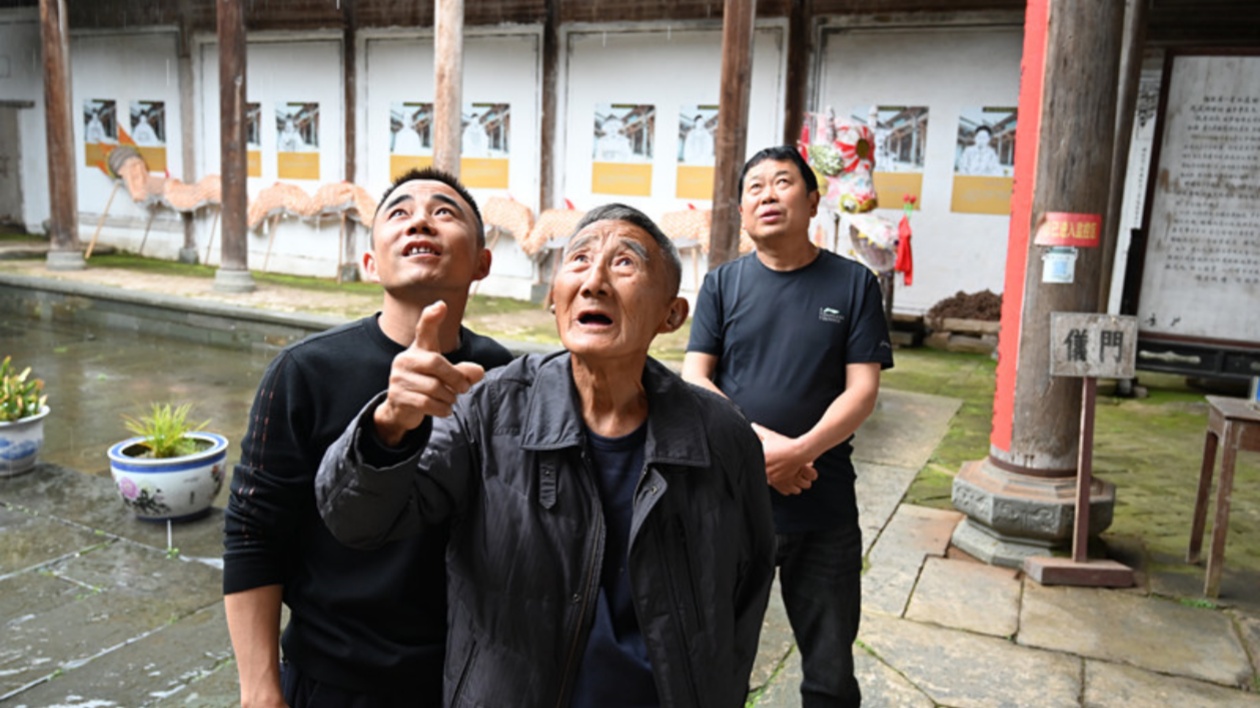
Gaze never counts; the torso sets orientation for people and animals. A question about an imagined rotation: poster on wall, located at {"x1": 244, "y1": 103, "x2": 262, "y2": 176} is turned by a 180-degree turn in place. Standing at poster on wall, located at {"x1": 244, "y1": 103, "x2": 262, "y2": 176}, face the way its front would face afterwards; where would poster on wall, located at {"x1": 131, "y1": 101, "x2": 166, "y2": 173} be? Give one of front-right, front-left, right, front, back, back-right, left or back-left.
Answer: front-left

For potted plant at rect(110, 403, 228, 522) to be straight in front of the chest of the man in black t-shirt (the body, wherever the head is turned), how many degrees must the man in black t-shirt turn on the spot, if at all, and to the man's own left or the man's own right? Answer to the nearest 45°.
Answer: approximately 135° to the man's own right

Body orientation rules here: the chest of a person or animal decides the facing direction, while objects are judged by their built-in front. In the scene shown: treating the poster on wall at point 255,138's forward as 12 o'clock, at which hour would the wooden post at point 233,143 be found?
The wooden post is roughly at 12 o'clock from the poster on wall.

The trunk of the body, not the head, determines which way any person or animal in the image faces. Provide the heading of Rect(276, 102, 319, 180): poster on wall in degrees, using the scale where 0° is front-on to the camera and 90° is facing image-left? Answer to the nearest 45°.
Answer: approximately 0°

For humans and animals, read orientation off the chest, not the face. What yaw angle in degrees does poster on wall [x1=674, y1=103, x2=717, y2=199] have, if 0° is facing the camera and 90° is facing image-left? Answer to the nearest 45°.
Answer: approximately 0°

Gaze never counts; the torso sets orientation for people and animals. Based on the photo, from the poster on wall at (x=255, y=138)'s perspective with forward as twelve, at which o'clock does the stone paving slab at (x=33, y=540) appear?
The stone paving slab is roughly at 12 o'clock from the poster on wall.

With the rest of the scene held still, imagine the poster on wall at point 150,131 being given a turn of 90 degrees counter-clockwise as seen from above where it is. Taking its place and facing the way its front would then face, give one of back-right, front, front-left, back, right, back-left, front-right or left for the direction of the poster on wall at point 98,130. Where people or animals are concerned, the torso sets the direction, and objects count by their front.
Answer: back-left

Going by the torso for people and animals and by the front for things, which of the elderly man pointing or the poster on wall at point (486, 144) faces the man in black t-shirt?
the poster on wall
